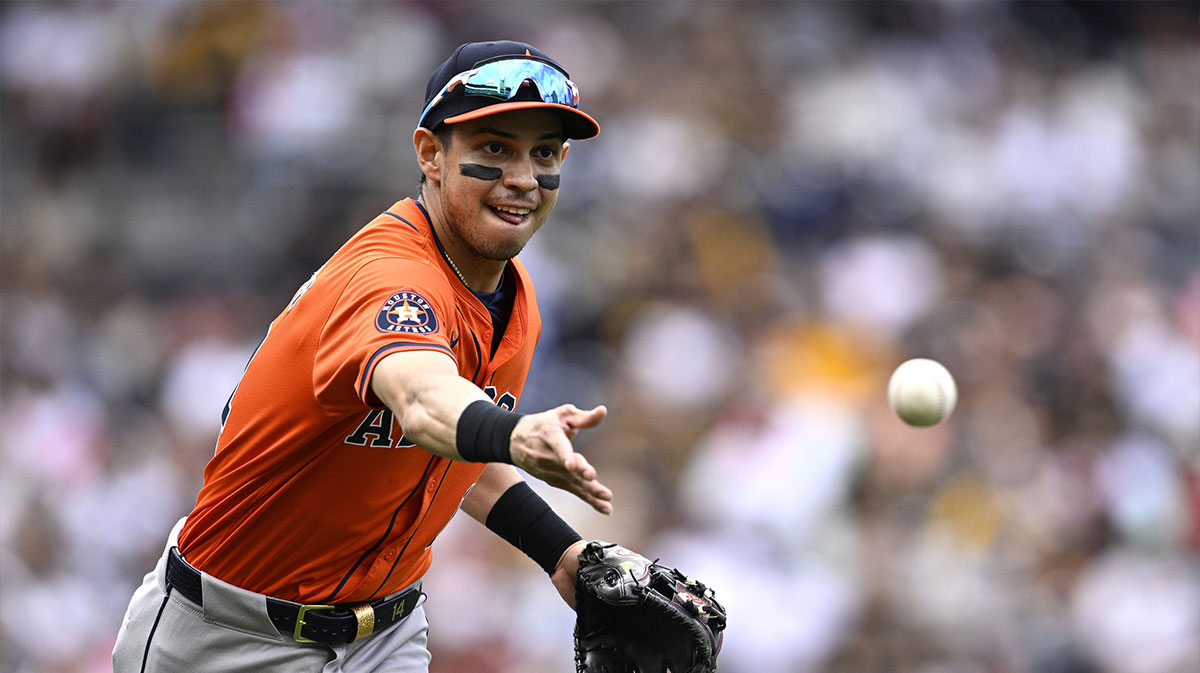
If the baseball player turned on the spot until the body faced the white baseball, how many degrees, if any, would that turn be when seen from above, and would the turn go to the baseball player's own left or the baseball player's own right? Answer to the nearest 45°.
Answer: approximately 90° to the baseball player's own left

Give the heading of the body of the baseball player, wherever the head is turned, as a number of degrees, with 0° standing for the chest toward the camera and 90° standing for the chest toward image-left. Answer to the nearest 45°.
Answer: approximately 315°
